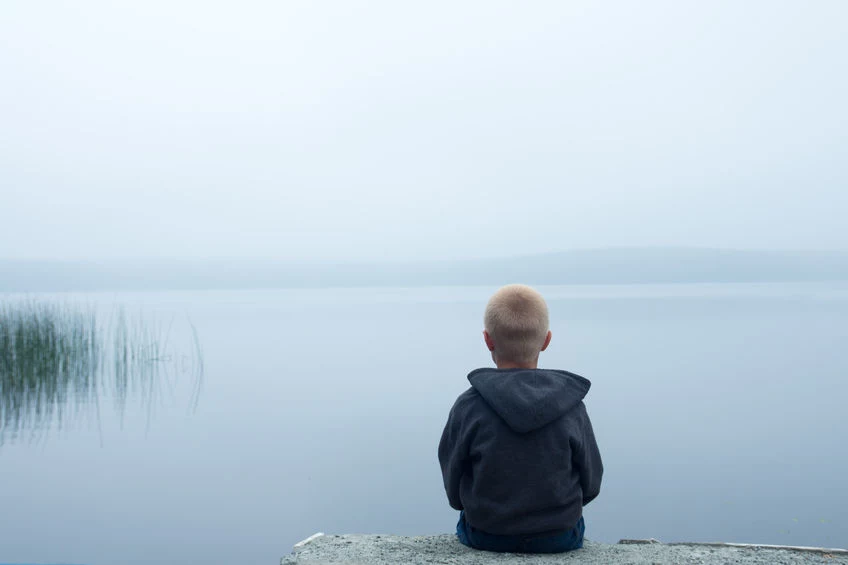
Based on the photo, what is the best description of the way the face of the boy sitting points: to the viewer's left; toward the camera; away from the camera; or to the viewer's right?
away from the camera

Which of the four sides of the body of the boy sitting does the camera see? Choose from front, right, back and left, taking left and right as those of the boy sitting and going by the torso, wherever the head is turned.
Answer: back
